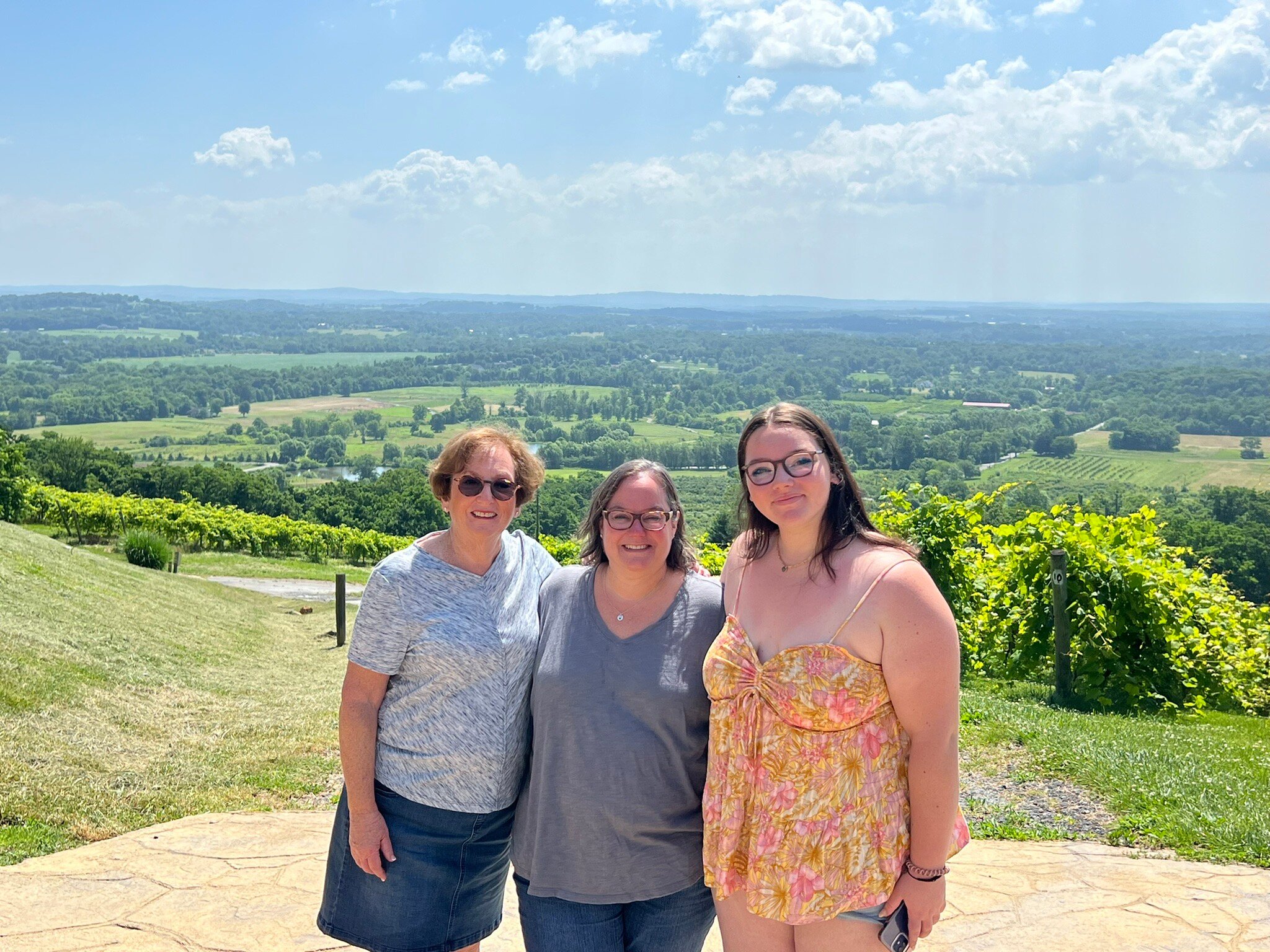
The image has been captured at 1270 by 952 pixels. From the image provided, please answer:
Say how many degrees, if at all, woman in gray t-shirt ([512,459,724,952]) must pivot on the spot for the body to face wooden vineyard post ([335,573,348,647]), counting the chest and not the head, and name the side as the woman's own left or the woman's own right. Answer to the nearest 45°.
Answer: approximately 180°

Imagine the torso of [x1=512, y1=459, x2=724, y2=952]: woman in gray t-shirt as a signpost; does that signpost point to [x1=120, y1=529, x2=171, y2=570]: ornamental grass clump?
no

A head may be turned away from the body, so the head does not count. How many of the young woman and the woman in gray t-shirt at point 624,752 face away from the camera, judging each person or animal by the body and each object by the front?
0

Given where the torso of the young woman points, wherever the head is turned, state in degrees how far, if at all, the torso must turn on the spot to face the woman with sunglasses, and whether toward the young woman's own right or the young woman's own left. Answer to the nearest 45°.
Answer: approximately 45° to the young woman's own right

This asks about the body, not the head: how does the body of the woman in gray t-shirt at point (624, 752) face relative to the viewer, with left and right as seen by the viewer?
facing the viewer

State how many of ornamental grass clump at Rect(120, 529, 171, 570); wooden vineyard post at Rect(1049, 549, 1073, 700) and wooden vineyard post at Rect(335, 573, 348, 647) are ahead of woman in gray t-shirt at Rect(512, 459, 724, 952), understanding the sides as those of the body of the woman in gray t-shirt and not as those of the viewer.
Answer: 0

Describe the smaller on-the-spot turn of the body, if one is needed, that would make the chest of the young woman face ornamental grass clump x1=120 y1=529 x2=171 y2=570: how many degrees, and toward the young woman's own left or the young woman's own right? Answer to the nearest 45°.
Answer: approximately 90° to the young woman's own right

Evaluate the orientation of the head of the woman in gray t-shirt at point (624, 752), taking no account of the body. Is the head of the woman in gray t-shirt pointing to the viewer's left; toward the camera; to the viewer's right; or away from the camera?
toward the camera

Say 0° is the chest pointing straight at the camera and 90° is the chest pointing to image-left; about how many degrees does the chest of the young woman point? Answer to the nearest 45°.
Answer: approximately 45°

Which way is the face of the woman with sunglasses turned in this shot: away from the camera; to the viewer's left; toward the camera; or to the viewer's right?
toward the camera

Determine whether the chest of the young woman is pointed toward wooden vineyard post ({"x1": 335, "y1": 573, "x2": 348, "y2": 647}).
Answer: no
